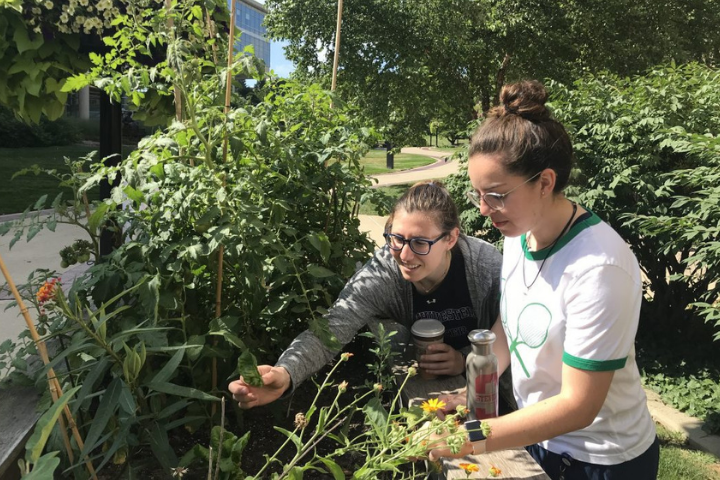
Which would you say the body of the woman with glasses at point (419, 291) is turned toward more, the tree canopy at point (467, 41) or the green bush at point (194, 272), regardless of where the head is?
the green bush

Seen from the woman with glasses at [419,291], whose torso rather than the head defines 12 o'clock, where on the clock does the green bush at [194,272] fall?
The green bush is roughly at 1 o'clock from the woman with glasses.

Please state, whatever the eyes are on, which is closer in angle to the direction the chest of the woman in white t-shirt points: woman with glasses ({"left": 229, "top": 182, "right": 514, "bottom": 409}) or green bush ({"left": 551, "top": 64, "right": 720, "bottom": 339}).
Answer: the woman with glasses

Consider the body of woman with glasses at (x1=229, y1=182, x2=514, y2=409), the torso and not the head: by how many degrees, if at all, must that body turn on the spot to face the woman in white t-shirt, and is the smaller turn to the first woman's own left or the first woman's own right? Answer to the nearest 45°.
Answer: approximately 90° to the first woman's own left

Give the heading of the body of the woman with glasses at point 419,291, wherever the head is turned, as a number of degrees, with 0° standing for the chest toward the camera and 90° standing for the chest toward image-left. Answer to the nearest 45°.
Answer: approximately 45°

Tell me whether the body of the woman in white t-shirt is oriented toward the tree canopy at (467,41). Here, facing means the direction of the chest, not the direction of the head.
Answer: no

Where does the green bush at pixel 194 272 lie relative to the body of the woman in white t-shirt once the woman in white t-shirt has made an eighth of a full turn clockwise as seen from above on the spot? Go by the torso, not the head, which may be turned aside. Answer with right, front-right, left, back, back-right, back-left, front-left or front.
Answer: front

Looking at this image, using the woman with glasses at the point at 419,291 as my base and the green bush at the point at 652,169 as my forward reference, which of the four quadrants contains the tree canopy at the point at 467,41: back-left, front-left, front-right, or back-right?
front-left

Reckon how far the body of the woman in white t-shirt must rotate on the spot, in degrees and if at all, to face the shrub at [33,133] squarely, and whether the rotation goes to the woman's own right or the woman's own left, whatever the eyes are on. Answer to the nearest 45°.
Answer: approximately 90° to the woman's own right

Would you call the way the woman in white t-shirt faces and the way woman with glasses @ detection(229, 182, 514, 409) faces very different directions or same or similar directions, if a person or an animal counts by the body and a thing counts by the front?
same or similar directions

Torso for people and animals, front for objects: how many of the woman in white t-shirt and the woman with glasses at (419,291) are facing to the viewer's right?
0

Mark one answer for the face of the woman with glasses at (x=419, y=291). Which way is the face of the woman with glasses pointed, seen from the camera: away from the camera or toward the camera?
toward the camera

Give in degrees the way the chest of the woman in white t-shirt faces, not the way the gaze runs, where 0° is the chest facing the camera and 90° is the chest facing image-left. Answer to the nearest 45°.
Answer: approximately 45°

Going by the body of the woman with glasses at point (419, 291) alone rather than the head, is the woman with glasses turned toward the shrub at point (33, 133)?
no

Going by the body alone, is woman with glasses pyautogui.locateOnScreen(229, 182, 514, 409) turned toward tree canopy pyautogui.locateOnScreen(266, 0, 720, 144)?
no
